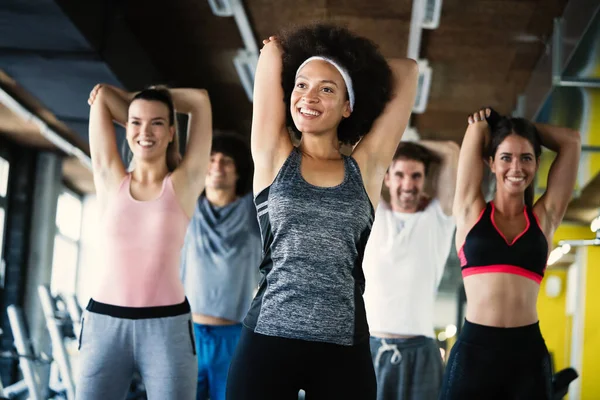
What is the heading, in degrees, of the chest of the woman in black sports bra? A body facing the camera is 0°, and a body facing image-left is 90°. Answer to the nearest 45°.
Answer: approximately 0°

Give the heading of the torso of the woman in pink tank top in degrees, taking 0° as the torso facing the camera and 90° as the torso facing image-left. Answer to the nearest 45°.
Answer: approximately 0°

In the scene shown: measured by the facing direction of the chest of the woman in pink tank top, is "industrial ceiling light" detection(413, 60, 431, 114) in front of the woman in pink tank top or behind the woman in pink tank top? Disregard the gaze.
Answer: behind

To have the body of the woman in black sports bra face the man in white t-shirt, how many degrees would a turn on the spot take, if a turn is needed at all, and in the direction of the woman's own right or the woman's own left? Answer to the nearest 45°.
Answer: approximately 135° to the woman's own right

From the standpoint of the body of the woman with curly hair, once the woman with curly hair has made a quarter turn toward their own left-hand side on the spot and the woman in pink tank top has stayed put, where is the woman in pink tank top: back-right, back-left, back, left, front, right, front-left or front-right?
back-left

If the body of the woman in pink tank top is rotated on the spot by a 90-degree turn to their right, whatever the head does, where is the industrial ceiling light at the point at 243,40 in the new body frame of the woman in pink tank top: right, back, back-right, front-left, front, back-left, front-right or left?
right

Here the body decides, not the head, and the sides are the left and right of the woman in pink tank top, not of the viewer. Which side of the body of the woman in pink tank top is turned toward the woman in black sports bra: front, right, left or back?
left

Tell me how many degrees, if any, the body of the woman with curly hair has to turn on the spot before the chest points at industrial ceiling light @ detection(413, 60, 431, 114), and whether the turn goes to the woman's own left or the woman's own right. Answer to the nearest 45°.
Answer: approximately 180°
